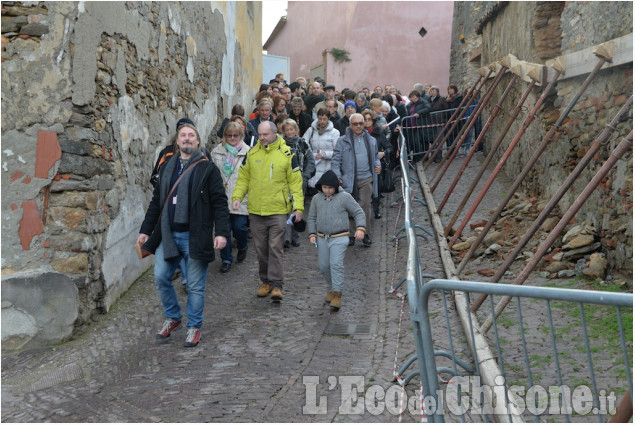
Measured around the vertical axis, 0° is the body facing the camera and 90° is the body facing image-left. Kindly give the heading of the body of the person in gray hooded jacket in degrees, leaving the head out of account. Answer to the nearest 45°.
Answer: approximately 0°

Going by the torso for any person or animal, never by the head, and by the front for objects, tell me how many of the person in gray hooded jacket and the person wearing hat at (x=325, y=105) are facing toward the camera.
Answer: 2

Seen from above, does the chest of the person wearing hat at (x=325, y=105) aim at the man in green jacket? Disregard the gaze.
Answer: yes

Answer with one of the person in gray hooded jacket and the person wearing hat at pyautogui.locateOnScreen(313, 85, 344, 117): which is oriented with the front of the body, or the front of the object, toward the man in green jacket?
the person wearing hat

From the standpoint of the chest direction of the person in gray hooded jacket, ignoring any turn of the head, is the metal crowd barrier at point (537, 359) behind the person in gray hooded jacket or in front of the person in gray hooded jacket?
in front

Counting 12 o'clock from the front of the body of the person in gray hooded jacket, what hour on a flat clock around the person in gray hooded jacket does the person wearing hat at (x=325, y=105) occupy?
The person wearing hat is roughly at 6 o'clock from the person in gray hooded jacket.

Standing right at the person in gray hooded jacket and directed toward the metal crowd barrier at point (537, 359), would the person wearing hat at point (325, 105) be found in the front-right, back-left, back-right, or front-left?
back-left
